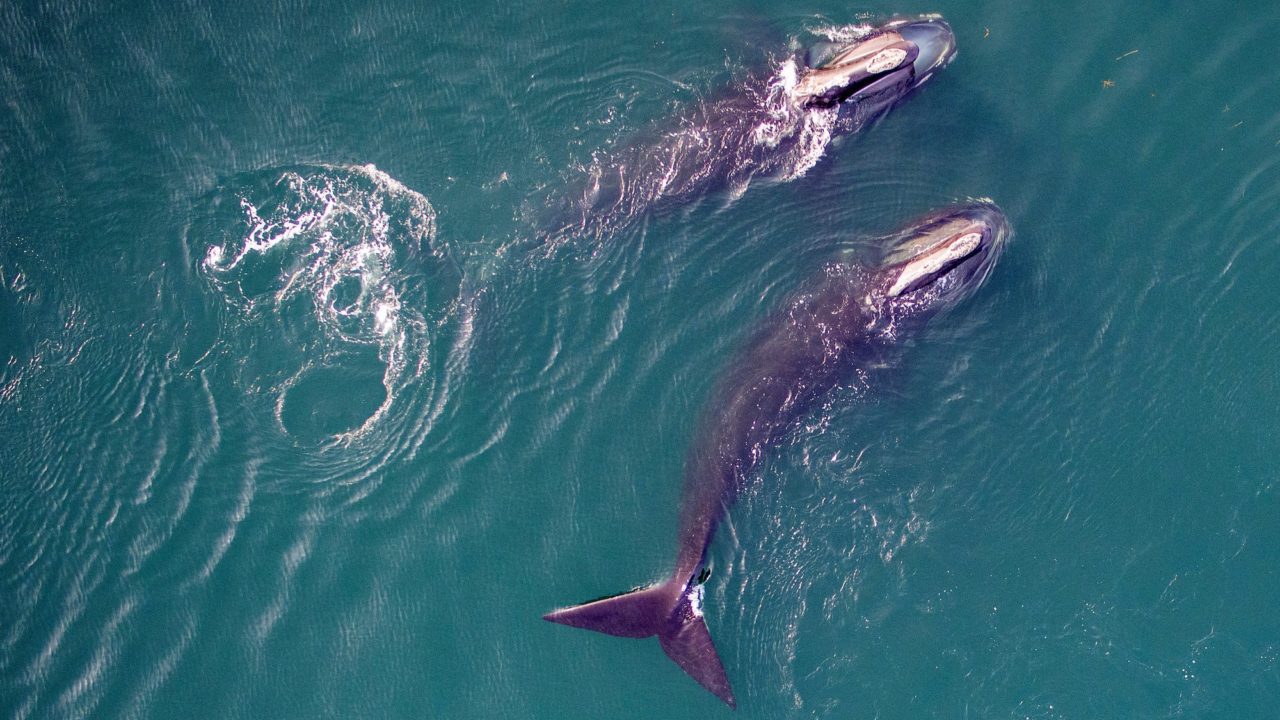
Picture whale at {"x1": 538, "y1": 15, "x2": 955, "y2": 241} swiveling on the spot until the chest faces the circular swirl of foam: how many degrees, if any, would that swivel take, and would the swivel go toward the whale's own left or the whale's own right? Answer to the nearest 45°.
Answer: approximately 135° to the whale's own left

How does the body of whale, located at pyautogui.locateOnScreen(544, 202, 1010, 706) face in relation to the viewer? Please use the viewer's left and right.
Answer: facing away from the viewer and to the right of the viewer

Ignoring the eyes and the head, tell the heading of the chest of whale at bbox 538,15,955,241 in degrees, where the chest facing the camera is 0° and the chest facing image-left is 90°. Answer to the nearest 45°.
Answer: approximately 225°

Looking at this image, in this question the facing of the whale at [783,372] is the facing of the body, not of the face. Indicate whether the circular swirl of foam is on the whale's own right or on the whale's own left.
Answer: on the whale's own left
